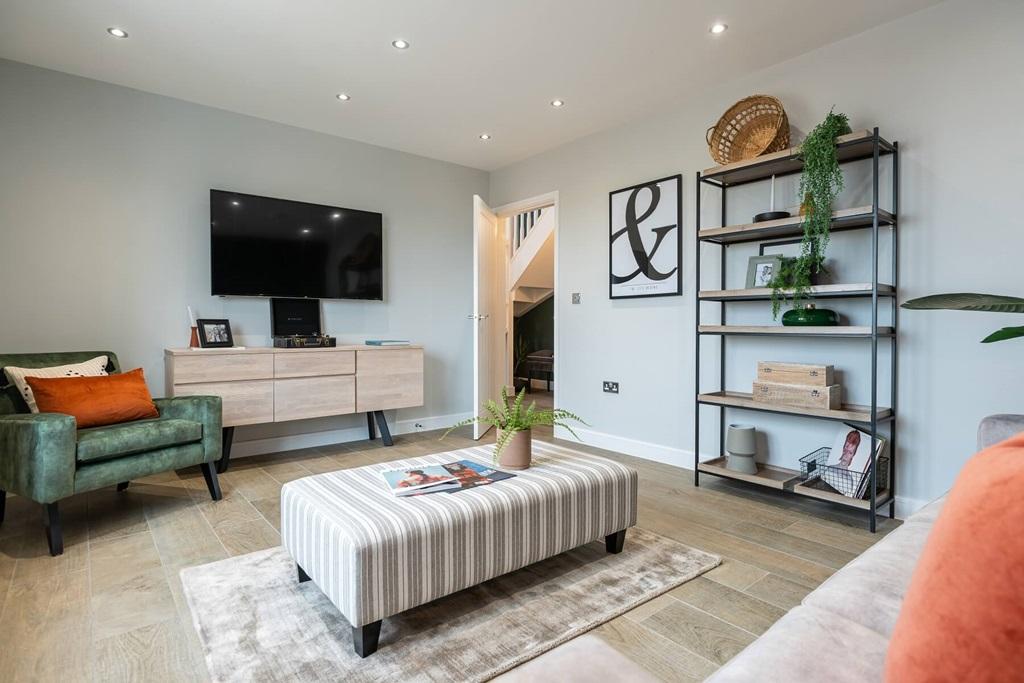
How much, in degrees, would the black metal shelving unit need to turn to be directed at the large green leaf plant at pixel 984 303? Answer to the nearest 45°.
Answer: approximately 90° to its left

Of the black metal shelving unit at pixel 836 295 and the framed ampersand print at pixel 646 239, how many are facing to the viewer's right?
0

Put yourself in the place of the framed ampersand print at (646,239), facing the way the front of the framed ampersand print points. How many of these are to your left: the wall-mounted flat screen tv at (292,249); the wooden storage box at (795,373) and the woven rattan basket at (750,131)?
2

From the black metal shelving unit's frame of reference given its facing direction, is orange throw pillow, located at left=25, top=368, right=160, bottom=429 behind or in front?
in front

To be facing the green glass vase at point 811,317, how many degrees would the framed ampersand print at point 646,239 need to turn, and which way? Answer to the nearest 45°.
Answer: approximately 90° to its left

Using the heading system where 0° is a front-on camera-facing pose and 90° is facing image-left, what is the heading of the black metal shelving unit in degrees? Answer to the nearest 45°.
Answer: approximately 45°

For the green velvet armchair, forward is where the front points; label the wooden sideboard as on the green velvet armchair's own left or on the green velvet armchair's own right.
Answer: on the green velvet armchair's own left

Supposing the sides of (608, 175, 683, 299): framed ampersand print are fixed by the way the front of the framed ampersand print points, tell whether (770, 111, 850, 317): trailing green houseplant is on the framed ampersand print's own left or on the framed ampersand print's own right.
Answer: on the framed ampersand print's own left

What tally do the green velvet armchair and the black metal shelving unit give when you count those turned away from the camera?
0

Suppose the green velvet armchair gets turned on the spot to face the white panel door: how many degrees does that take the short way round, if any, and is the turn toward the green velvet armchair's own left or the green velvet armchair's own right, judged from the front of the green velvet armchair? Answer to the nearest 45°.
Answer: approximately 45° to the green velvet armchair's own left

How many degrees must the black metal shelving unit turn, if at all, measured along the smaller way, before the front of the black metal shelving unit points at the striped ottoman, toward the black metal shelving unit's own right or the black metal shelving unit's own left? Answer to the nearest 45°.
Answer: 0° — it already faces it

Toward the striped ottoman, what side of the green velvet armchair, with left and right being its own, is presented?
front

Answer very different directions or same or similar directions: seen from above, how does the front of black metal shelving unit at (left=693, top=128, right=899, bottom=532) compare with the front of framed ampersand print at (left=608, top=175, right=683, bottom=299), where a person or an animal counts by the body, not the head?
same or similar directions
